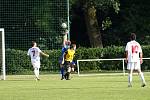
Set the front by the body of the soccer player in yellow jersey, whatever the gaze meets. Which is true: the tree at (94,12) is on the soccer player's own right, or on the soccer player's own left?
on the soccer player's own left

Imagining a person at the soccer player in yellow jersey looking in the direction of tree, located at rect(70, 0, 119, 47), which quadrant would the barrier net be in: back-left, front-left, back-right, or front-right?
front-left

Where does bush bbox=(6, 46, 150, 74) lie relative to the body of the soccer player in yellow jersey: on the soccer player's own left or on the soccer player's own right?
on the soccer player's own left

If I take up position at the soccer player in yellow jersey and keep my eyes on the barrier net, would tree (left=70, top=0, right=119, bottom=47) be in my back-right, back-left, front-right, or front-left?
front-right
